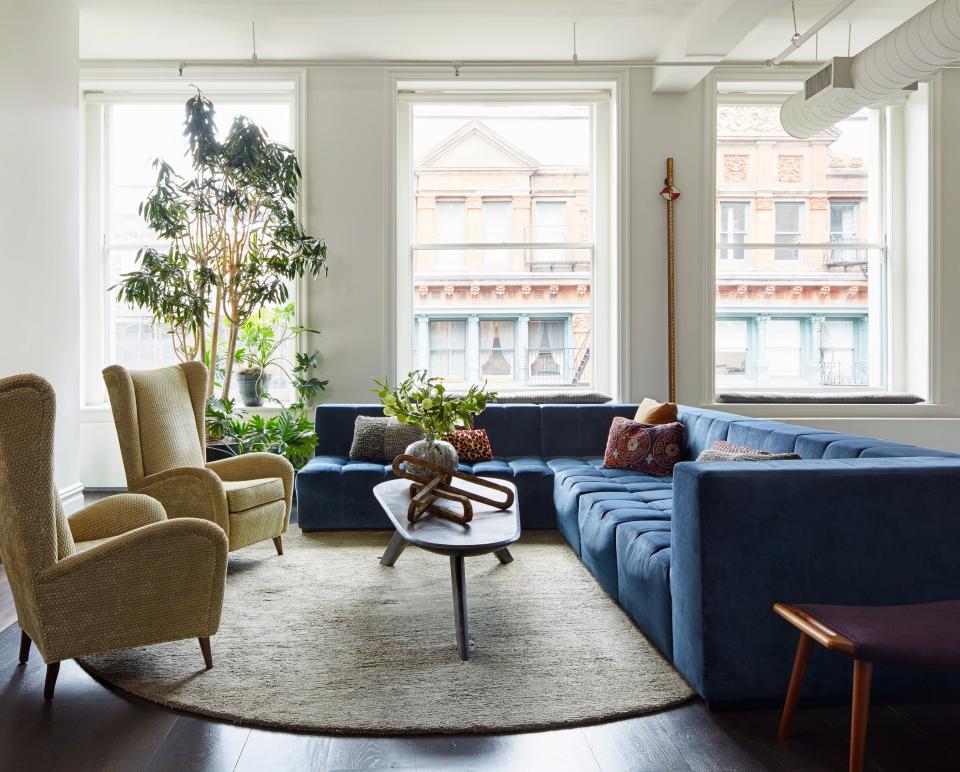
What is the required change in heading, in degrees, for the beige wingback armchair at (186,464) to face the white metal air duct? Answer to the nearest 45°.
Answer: approximately 45° to its left

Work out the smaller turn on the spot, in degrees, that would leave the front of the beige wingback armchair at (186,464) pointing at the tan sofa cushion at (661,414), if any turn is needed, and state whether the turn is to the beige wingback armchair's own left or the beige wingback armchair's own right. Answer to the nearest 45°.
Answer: approximately 45° to the beige wingback armchair's own left

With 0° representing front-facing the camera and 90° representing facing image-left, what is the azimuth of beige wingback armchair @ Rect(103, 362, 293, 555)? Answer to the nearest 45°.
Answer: approximately 315°

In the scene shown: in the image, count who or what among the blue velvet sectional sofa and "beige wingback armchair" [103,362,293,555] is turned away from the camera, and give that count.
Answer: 0

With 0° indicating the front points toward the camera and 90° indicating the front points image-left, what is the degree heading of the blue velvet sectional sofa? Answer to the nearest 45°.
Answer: approximately 45°

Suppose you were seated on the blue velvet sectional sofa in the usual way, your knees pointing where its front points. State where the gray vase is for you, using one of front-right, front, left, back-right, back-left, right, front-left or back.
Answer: right

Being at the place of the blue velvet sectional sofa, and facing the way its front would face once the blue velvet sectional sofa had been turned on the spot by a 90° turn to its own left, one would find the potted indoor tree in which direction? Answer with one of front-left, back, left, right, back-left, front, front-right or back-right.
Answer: back

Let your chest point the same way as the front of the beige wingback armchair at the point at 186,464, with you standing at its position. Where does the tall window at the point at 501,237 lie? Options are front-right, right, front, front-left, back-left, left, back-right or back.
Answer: left

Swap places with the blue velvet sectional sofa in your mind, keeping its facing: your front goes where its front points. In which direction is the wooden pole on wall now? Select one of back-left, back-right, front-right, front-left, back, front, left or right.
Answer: back-right

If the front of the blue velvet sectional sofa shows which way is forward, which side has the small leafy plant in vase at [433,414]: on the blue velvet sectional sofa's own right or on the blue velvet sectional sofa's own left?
on the blue velvet sectional sofa's own right
